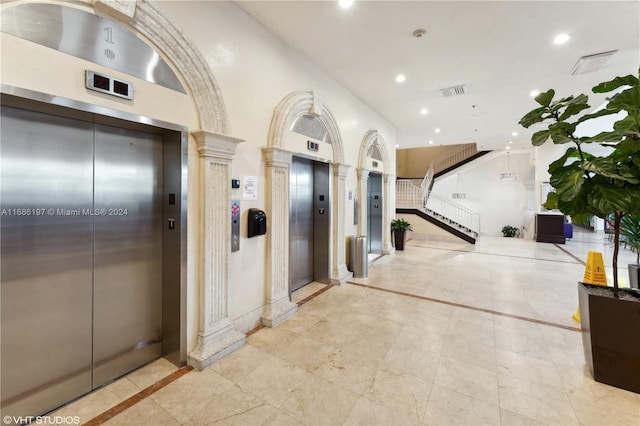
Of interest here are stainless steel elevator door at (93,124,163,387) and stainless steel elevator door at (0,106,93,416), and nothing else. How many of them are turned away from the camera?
0

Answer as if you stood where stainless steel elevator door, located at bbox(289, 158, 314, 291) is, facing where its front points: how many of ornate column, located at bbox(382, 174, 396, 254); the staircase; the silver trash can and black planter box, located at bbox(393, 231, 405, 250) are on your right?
0

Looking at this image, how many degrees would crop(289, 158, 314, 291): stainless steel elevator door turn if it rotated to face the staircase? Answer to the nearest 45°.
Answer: approximately 90° to its left

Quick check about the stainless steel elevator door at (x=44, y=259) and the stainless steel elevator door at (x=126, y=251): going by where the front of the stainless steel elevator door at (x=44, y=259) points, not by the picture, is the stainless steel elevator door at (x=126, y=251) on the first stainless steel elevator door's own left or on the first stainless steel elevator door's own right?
on the first stainless steel elevator door's own left

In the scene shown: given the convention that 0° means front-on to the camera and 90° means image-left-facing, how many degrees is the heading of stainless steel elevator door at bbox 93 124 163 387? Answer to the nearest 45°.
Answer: approximately 315°

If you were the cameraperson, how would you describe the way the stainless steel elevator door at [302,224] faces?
facing the viewer and to the right of the viewer

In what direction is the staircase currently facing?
to the viewer's right

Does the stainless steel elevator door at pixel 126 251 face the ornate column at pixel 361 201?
no

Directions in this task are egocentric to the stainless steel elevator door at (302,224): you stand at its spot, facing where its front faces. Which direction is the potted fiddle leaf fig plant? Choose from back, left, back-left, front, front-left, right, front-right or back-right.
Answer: front

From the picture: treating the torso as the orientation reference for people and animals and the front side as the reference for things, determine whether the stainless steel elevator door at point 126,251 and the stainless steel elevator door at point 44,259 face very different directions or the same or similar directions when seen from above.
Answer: same or similar directions

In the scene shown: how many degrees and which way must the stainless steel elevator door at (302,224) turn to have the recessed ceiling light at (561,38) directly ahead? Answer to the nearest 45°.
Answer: approximately 45° to its left

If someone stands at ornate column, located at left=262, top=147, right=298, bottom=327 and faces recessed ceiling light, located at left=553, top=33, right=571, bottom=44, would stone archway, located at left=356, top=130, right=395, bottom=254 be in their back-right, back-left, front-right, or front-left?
front-left

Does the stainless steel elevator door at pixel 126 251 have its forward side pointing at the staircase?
no

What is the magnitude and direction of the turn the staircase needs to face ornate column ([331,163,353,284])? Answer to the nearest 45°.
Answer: approximately 90° to its right

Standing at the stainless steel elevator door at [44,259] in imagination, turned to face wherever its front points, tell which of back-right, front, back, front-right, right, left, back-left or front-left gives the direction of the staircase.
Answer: front-left

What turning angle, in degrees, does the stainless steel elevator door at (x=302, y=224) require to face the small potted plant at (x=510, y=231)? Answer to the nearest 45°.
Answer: approximately 90° to its left

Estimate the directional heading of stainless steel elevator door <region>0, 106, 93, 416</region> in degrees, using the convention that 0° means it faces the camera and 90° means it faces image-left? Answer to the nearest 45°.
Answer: approximately 315°

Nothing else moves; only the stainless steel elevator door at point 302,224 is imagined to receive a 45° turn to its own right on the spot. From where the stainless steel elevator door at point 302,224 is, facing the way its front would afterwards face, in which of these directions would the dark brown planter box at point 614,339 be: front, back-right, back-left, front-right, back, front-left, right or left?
front-left

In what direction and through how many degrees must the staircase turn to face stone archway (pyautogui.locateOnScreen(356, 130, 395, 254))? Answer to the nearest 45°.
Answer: approximately 90° to its right
